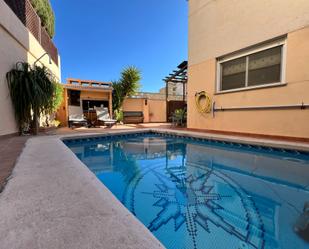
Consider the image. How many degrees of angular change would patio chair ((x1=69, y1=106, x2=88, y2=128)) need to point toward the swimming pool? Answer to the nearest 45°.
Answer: approximately 45° to its right

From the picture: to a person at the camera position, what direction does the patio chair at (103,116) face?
facing the viewer and to the right of the viewer

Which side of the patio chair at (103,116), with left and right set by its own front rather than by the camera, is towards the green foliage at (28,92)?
right

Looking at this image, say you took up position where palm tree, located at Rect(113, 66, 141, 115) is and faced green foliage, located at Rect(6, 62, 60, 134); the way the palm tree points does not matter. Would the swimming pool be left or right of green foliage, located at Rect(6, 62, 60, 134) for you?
left

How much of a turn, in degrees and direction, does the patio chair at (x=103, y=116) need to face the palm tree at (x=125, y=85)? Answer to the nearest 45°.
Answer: approximately 90° to its left

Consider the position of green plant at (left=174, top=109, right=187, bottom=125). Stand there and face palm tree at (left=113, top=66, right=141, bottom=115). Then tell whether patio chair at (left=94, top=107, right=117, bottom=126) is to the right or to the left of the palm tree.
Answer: left

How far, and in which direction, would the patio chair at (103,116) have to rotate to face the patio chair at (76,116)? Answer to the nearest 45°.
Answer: approximately 135° to its right

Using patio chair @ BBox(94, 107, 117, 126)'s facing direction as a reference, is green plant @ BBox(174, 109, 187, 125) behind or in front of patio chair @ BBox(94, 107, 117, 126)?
in front

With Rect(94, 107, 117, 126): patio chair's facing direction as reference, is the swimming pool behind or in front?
in front

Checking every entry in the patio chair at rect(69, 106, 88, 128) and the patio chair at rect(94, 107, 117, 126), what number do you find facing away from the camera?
0

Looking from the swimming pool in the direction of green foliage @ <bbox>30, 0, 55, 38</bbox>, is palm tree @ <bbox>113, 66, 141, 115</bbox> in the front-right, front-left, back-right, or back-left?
front-right

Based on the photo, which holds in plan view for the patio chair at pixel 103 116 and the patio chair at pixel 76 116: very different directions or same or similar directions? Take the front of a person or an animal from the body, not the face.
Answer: same or similar directions
